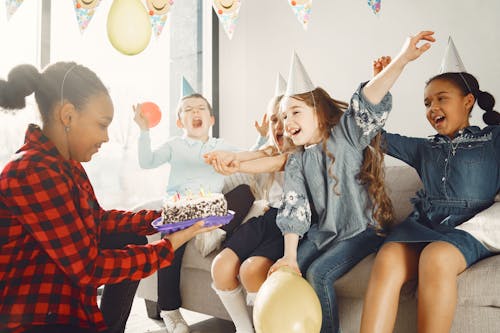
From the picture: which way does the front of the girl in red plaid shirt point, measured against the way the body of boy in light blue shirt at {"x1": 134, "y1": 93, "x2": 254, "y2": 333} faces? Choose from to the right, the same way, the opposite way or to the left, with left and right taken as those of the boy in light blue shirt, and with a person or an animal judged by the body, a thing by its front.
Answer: to the left

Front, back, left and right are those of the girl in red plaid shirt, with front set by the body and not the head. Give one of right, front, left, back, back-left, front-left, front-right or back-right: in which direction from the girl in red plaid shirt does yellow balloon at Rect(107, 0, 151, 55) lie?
left

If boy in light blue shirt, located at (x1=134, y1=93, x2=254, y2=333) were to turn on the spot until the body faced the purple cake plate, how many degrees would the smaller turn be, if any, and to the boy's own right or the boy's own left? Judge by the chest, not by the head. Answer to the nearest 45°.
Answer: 0° — they already face it

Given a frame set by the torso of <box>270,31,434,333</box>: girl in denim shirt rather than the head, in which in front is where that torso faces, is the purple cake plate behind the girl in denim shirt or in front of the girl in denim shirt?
in front

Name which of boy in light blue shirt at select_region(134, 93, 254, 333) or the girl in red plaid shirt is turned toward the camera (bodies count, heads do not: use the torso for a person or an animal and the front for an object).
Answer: the boy in light blue shirt

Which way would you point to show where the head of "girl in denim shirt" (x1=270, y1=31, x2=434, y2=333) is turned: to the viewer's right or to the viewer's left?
to the viewer's left

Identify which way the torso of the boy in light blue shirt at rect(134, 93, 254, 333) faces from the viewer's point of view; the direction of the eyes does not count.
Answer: toward the camera

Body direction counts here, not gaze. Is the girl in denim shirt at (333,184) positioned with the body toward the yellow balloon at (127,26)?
no

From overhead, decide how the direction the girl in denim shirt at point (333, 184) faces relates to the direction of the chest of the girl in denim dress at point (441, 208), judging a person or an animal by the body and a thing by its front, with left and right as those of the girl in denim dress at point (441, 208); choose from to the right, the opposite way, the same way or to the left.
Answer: the same way

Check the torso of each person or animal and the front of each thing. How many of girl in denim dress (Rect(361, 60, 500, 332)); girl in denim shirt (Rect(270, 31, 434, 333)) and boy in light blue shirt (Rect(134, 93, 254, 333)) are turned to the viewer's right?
0

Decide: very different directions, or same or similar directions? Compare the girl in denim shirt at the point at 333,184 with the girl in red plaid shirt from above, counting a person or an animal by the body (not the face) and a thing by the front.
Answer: very different directions

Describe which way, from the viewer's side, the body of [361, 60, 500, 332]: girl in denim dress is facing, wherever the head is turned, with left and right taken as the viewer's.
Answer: facing the viewer and to the left of the viewer

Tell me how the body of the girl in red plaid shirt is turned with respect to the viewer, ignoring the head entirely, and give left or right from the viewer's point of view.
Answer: facing to the right of the viewer

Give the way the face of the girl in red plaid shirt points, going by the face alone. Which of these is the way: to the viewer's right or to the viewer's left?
to the viewer's right

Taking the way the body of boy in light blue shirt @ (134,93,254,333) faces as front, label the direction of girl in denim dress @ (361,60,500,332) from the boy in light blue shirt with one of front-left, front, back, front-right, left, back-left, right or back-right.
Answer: front-left

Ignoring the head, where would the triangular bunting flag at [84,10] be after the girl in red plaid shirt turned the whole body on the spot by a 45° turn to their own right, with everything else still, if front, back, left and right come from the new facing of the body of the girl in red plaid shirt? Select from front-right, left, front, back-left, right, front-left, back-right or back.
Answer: back-left

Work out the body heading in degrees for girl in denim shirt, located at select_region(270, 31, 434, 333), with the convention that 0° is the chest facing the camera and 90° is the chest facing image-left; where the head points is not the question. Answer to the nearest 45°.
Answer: approximately 45°
